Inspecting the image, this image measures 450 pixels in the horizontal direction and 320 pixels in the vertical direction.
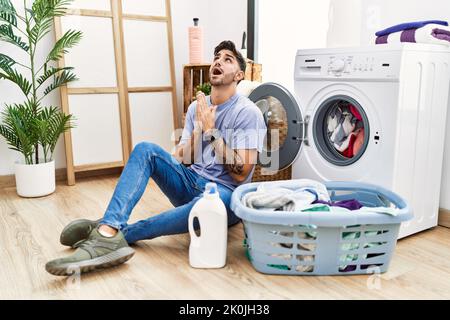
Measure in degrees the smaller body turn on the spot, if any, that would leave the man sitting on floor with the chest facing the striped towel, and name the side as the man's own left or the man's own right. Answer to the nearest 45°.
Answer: approximately 135° to the man's own left

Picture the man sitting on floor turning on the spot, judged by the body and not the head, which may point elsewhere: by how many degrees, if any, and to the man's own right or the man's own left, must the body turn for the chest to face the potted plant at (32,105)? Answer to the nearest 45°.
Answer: approximately 90° to the man's own right

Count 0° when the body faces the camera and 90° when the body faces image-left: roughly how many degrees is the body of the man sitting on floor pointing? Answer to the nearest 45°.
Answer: approximately 45°

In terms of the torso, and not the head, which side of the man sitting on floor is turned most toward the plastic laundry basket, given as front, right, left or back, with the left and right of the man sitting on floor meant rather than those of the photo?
left

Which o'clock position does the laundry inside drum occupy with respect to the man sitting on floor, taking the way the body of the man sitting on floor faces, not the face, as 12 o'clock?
The laundry inside drum is roughly at 7 o'clock from the man sitting on floor.

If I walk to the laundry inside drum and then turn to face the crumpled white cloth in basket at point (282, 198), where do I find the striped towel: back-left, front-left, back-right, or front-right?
back-left
